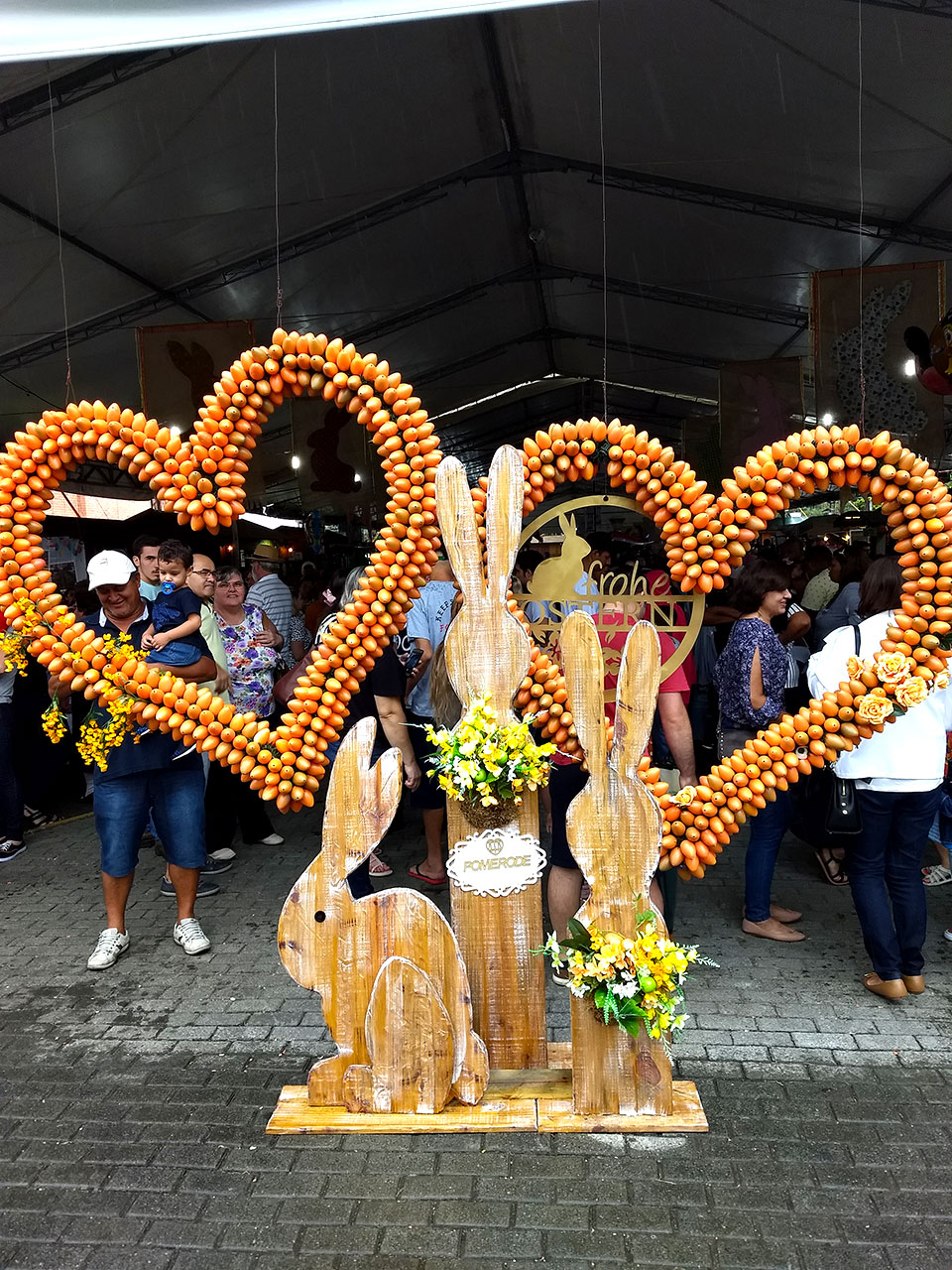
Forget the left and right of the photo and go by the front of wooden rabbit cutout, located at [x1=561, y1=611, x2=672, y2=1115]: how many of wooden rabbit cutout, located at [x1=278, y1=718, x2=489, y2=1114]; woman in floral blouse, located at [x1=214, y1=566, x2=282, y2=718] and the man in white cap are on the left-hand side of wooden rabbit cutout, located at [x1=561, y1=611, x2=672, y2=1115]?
0

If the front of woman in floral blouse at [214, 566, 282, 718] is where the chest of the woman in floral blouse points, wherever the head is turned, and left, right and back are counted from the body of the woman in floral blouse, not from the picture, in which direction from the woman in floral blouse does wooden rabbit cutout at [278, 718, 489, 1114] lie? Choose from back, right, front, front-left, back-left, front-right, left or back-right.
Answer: front

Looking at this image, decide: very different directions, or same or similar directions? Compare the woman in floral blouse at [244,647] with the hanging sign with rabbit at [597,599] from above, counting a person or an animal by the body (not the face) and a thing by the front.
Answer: same or similar directions

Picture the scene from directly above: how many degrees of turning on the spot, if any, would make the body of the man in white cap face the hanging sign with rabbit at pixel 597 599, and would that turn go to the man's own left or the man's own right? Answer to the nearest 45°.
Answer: approximately 45° to the man's own left

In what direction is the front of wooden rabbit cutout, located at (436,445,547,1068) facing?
toward the camera

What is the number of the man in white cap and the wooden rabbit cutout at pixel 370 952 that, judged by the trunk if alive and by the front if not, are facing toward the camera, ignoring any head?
1

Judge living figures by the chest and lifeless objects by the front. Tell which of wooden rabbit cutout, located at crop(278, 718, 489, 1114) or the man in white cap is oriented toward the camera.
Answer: the man in white cap

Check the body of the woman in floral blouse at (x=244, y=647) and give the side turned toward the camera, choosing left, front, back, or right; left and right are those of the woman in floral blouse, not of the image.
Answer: front

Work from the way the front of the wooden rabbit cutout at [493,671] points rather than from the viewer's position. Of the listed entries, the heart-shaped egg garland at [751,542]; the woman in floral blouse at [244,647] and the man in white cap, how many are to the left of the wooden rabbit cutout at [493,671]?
1

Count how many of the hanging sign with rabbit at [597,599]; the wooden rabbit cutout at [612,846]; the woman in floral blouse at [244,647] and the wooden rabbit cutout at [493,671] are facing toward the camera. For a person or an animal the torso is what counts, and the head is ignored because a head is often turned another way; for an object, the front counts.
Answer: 4

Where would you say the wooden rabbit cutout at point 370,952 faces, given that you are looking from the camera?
facing to the left of the viewer

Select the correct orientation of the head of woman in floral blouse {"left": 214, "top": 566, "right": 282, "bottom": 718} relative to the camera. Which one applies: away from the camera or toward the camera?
toward the camera
